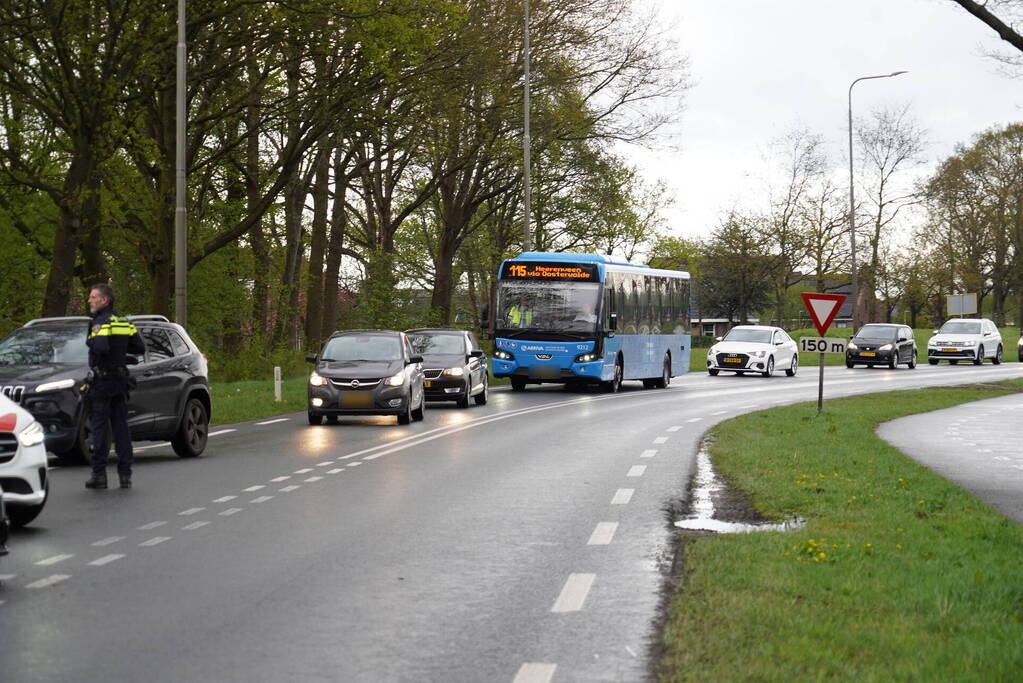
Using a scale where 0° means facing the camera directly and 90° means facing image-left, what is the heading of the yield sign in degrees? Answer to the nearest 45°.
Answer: approximately 0°

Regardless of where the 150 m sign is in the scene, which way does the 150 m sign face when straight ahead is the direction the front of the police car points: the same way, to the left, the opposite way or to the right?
to the right

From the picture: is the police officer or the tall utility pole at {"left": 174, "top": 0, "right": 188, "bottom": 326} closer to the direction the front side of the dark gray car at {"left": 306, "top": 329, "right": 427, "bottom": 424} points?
the police officer

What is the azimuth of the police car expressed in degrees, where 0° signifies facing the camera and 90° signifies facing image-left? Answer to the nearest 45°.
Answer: approximately 315°

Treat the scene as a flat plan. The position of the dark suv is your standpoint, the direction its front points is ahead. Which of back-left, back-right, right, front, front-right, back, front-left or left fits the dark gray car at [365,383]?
back

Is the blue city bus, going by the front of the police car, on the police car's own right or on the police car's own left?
on the police car's own left

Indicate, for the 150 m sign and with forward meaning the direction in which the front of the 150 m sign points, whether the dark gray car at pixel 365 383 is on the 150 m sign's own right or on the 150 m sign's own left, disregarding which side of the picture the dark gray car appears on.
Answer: on the 150 m sign's own right

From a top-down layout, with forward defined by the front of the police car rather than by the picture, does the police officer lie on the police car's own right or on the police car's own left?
on the police car's own left

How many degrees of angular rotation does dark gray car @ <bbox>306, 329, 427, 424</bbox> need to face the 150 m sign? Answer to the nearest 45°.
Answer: approximately 90° to its left

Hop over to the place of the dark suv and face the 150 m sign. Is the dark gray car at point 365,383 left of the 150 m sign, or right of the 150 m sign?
left

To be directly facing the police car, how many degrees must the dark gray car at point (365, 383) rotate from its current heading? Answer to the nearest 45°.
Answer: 0° — it already faces it
